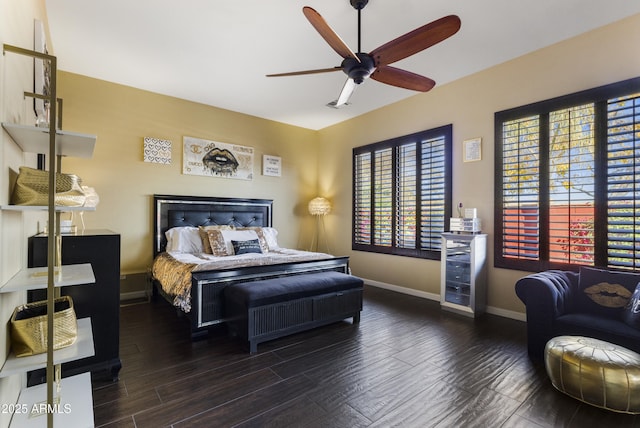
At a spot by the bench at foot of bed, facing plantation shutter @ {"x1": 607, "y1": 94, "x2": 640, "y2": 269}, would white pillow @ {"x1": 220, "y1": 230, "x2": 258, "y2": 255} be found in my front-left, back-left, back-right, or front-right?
back-left

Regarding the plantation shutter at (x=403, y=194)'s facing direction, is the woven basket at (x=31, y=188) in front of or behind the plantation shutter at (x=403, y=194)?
in front

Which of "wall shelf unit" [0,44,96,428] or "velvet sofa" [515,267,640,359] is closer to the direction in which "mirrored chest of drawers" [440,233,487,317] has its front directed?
the wall shelf unit

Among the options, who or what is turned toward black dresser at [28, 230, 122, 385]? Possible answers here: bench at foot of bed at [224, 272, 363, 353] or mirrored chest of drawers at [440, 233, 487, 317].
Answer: the mirrored chest of drawers

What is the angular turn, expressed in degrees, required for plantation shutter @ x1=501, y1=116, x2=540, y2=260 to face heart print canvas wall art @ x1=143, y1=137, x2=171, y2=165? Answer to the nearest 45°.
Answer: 0° — it already faces it

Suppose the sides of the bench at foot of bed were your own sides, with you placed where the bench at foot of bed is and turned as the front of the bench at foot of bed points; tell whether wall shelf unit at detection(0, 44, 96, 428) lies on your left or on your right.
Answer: on your right

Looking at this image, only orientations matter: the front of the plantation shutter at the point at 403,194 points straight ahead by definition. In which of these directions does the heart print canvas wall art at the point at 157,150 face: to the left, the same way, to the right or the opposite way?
to the left

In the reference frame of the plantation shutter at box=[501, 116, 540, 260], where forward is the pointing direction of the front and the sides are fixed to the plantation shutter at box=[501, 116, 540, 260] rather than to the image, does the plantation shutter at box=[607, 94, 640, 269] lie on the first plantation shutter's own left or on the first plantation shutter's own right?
on the first plantation shutter's own left

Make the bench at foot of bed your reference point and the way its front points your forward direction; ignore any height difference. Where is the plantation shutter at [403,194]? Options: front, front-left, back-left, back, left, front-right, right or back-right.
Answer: left

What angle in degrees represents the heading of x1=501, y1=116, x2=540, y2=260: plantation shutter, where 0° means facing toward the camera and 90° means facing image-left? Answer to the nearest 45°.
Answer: approximately 45°

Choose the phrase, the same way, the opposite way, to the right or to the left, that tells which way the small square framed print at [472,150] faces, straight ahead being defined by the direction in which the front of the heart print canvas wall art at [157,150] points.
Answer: to the right

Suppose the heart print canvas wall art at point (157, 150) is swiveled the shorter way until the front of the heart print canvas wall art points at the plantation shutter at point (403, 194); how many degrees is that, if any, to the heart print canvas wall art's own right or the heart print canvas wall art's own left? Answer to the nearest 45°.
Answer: approximately 45° to the heart print canvas wall art's own left

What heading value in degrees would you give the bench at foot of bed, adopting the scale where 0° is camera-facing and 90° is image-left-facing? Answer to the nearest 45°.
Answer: approximately 315°

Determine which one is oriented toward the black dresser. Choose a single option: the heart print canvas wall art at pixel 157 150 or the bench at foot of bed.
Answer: the heart print canvas wall art
